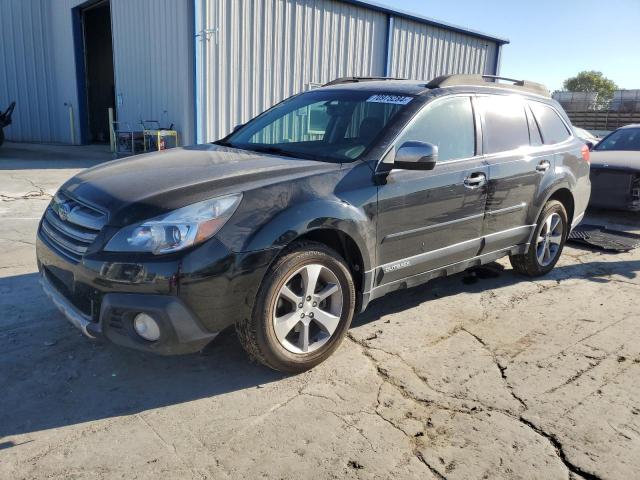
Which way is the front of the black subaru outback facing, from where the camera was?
facing the viewer and to the left of the viewer

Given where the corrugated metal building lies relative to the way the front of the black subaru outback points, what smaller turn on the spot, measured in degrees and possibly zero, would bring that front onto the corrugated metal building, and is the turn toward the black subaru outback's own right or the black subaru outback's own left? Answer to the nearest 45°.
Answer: approximately 135° to the black subaru outback's own right

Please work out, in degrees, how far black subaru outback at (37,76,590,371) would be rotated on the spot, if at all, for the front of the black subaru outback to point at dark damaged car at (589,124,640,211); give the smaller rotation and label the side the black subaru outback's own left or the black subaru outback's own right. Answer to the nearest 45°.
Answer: approximately 180°

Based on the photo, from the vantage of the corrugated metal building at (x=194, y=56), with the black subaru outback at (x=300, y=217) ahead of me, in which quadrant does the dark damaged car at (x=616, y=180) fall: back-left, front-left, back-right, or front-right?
front-left

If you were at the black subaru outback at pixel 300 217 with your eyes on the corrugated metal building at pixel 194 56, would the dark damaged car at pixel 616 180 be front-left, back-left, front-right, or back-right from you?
front-right

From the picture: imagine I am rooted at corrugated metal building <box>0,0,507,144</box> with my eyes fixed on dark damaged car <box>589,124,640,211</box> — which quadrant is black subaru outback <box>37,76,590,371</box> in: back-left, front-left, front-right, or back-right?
front-right
